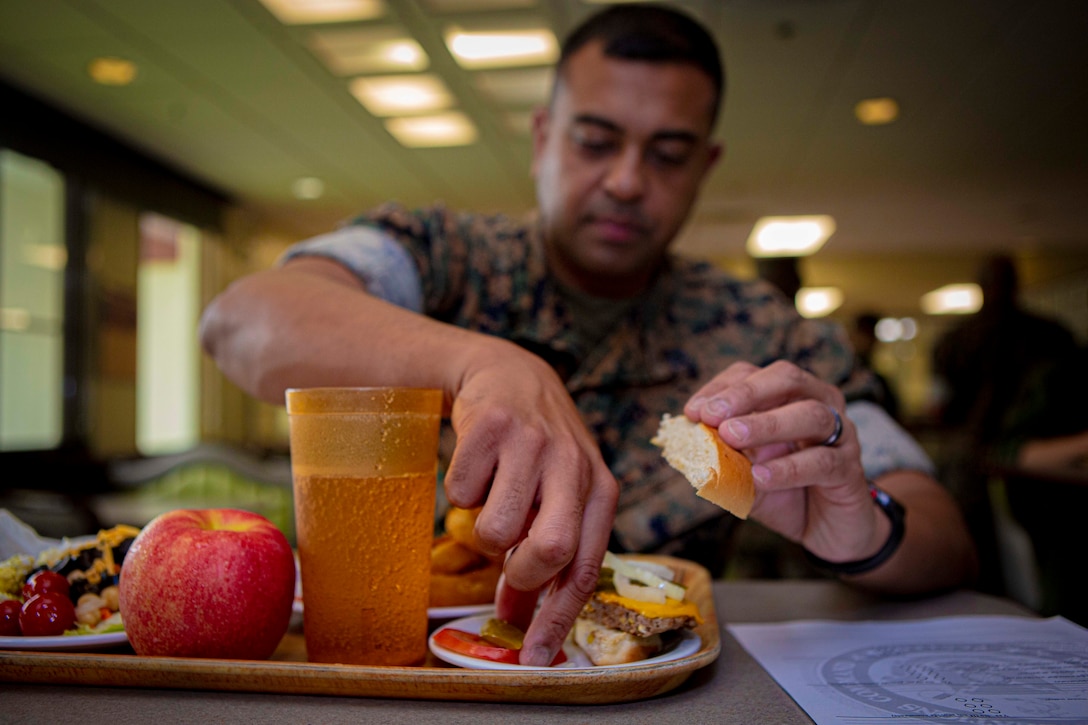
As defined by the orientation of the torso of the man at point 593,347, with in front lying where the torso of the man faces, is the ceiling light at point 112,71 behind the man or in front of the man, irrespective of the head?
behind

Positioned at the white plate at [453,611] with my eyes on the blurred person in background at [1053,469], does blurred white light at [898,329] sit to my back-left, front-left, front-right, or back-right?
front-left

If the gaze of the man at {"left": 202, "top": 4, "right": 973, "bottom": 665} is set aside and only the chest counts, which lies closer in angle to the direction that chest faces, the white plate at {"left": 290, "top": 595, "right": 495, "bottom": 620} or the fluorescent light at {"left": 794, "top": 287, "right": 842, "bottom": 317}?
the white plate

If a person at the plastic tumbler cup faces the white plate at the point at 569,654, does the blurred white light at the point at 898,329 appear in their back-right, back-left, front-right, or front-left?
front-left

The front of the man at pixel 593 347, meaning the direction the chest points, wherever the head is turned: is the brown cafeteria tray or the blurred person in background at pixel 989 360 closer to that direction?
the brown cafeteria tray

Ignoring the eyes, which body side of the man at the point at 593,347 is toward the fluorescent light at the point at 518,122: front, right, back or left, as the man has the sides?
back

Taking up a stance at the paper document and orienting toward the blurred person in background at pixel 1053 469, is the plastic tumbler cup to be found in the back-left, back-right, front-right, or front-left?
back-left

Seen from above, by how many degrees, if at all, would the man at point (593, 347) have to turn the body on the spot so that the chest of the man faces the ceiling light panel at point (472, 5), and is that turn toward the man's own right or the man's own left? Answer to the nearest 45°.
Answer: approximately 180°

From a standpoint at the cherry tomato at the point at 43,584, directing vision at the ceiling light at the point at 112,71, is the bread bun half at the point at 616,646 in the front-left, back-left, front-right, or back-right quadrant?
back-right

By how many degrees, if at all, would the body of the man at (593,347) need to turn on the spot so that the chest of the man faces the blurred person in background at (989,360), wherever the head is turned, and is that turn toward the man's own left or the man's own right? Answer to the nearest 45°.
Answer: approximately 135° to the man's own left

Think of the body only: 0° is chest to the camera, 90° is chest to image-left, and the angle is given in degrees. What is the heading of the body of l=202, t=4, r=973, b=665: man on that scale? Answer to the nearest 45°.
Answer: approximately 0°

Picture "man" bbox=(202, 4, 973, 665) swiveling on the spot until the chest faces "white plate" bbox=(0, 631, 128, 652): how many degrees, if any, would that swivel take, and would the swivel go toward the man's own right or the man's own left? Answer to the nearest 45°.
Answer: approximately 45° to the man's own right

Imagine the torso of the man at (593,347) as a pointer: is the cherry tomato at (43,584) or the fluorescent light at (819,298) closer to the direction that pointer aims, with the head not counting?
the cherry tomato

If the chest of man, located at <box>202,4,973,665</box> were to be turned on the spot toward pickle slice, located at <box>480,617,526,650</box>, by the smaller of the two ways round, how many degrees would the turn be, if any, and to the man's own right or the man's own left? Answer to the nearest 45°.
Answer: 0° — they already face it

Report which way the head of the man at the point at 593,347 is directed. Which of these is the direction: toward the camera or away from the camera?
toward the camera
